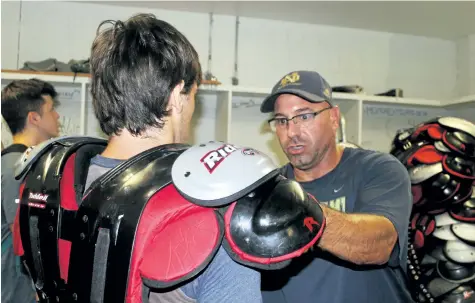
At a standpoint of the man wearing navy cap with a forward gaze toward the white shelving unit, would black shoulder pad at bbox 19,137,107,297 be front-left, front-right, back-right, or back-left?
back-left

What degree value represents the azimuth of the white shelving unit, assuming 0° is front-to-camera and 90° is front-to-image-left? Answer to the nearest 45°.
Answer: approximately 0°

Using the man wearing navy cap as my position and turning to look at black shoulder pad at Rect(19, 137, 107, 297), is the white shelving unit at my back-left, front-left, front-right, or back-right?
back-right

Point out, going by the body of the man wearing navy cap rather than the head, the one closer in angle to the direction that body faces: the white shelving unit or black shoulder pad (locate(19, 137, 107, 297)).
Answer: the black shoulder pad

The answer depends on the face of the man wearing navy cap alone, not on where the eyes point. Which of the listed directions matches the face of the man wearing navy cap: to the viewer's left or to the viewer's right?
to the viewer's left

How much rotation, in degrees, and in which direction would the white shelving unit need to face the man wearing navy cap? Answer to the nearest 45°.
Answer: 0° — it already faces them

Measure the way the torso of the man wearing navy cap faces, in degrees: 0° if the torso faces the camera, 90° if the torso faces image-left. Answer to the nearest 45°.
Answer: approximately 45°

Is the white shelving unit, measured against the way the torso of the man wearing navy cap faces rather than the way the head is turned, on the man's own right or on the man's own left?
on the man's own right

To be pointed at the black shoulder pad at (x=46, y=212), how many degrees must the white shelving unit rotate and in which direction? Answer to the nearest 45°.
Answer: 0° — it already faces it
